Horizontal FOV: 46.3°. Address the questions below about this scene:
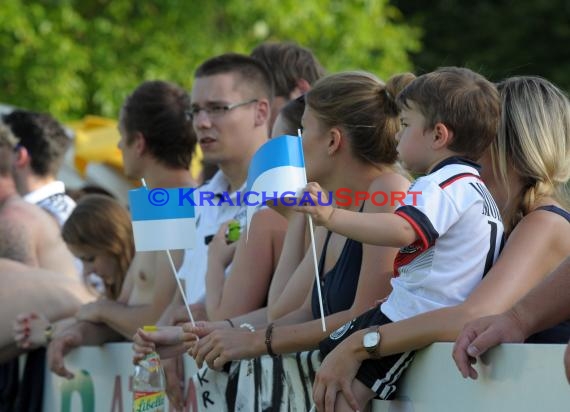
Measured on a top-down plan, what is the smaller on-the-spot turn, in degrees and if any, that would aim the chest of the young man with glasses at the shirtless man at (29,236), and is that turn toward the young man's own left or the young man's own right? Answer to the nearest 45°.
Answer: approximately 90° to the young man's own right

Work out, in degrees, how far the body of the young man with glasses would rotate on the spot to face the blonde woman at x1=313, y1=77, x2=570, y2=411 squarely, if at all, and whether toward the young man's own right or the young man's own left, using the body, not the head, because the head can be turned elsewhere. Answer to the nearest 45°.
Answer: approximately 90° to the young man's own left

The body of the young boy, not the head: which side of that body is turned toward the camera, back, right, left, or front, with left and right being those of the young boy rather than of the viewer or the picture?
left

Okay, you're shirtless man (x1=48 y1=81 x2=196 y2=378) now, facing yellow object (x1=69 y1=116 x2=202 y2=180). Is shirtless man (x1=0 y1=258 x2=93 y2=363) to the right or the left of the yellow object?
left
